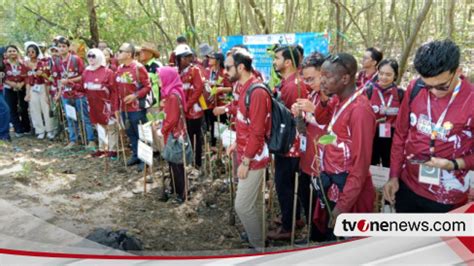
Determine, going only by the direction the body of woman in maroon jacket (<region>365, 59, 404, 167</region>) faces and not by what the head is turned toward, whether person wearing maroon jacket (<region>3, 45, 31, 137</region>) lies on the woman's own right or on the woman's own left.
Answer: on the woman's own right

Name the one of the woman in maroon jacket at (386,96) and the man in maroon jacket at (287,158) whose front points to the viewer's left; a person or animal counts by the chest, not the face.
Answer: the man in maroon jacket

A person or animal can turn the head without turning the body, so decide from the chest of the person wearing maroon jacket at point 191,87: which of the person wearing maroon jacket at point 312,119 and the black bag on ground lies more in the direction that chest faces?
the black bag on ground

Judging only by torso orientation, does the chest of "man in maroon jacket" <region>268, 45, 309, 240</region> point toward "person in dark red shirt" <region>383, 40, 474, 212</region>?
no

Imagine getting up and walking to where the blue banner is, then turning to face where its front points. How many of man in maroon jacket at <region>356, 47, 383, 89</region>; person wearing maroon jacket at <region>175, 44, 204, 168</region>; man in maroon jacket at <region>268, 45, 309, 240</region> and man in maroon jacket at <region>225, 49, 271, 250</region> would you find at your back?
0

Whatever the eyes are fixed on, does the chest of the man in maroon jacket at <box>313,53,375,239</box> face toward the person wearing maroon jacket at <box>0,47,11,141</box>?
no

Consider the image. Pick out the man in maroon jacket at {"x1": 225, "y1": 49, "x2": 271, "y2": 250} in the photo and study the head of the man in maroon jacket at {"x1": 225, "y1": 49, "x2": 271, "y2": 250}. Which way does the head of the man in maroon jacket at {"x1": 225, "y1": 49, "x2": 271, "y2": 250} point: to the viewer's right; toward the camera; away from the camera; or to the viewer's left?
to the viewer's left

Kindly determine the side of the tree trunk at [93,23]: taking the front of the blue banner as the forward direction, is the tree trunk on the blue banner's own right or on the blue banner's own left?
on the blue banner's own right

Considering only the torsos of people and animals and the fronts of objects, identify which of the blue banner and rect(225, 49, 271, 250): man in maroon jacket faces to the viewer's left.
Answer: the man in maroon jacket

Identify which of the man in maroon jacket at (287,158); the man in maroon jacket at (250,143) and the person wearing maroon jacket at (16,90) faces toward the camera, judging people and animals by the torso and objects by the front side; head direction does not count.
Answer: the person wearing maroon jacket

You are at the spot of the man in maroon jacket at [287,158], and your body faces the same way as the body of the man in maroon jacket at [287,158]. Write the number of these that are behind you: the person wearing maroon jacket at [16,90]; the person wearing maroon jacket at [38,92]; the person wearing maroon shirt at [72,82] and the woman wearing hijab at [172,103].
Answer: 0

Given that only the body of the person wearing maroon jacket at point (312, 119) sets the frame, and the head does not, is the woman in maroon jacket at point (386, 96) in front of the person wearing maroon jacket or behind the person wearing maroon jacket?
behind

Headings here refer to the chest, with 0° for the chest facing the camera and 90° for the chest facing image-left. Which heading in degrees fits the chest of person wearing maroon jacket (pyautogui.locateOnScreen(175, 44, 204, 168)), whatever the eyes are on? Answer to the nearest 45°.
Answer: approximately 45°

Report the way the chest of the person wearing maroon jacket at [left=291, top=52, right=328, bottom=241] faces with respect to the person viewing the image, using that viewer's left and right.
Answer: facing the viewer and to the left of the viewer

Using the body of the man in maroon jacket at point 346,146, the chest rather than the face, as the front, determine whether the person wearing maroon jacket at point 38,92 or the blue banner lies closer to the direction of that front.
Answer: the person wearing maroon jacket

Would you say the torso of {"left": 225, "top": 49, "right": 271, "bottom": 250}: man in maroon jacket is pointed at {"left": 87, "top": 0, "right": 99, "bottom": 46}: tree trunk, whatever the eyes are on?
no
